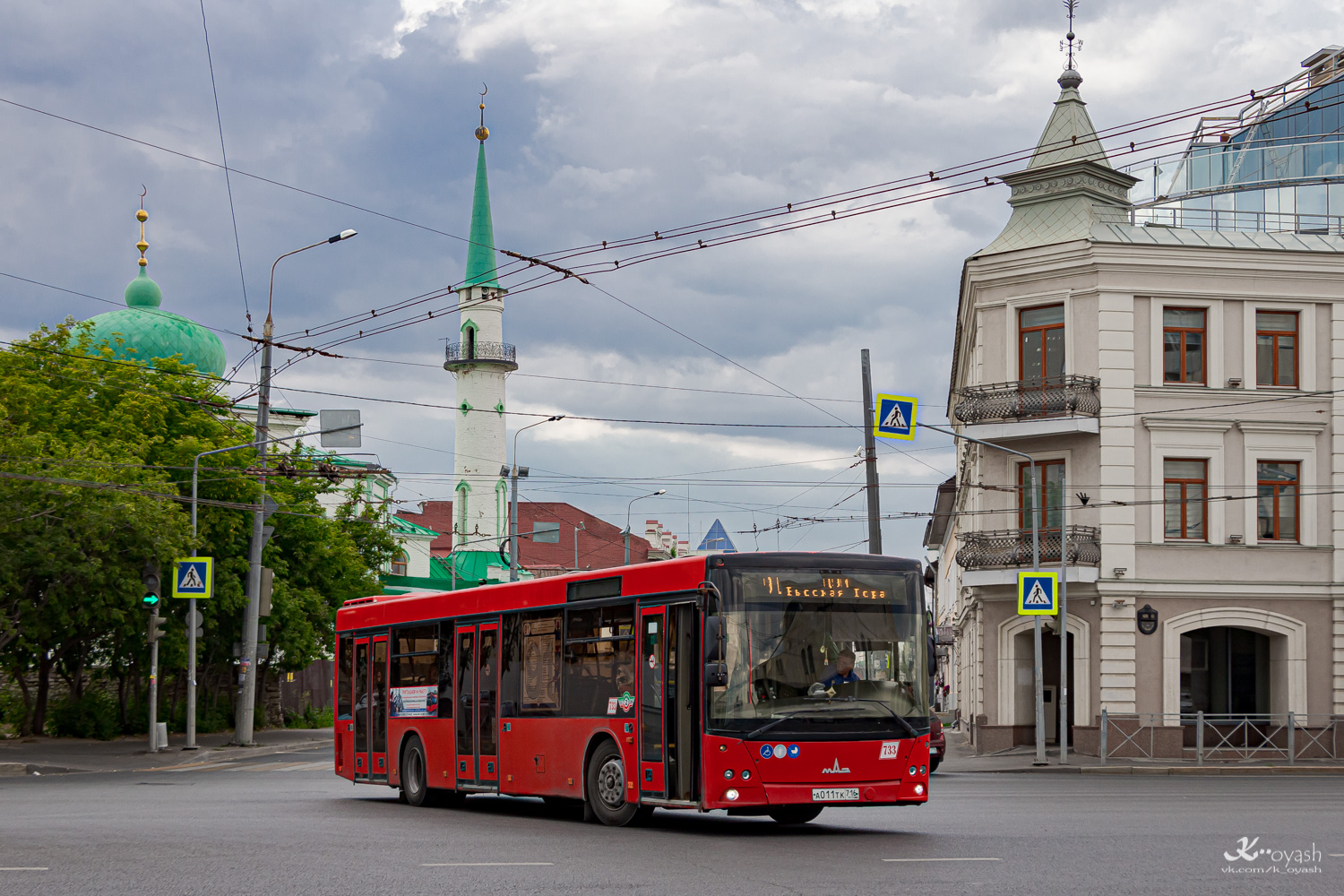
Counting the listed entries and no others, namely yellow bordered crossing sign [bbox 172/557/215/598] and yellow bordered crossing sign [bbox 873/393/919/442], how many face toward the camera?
2

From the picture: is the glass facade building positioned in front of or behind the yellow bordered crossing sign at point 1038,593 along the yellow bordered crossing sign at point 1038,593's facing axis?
behind

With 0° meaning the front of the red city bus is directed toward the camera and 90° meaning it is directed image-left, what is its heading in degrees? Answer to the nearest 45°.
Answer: approximately 315°

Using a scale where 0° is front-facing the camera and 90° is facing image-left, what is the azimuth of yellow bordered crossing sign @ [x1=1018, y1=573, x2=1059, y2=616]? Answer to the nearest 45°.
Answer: approximately 0°

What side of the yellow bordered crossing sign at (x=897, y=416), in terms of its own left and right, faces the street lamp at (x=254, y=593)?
right

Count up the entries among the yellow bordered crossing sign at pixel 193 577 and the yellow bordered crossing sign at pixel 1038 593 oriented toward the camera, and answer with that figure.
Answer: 2

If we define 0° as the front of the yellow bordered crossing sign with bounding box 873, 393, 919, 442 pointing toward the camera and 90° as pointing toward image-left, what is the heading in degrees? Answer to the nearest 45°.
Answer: approximately 0°
